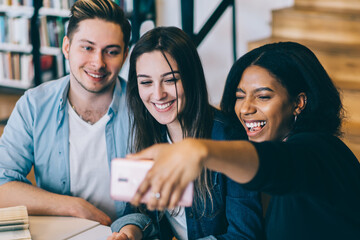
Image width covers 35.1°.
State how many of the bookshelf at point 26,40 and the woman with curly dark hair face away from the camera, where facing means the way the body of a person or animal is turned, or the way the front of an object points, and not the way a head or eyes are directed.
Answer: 0

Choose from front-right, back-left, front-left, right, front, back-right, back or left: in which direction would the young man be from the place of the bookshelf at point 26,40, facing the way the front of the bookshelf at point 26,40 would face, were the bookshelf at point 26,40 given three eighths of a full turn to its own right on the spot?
back-left

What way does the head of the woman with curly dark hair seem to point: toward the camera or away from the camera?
toward the camera

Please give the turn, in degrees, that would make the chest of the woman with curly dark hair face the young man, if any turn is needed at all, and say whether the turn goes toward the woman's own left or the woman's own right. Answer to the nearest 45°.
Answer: approximately 90° to the woman's own right

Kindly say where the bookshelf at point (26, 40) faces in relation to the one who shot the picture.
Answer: facing the viewer

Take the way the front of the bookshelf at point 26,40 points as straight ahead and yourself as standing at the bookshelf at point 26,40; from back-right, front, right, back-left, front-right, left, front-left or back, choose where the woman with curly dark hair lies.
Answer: front

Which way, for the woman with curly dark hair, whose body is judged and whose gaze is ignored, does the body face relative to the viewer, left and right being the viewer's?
facing the viewer and to the left of the viewer

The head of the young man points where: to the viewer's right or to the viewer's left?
to the viewer's right

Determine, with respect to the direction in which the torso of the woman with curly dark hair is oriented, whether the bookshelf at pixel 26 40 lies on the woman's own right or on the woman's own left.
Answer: on the woman's own right

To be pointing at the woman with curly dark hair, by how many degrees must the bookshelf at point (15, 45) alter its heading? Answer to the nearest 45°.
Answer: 0° — it already faces them

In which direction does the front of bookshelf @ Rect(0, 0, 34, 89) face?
toward the camera

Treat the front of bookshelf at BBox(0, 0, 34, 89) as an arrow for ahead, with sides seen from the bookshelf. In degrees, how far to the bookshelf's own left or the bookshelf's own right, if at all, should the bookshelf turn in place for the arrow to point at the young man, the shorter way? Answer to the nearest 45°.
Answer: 0° — it already faces them
